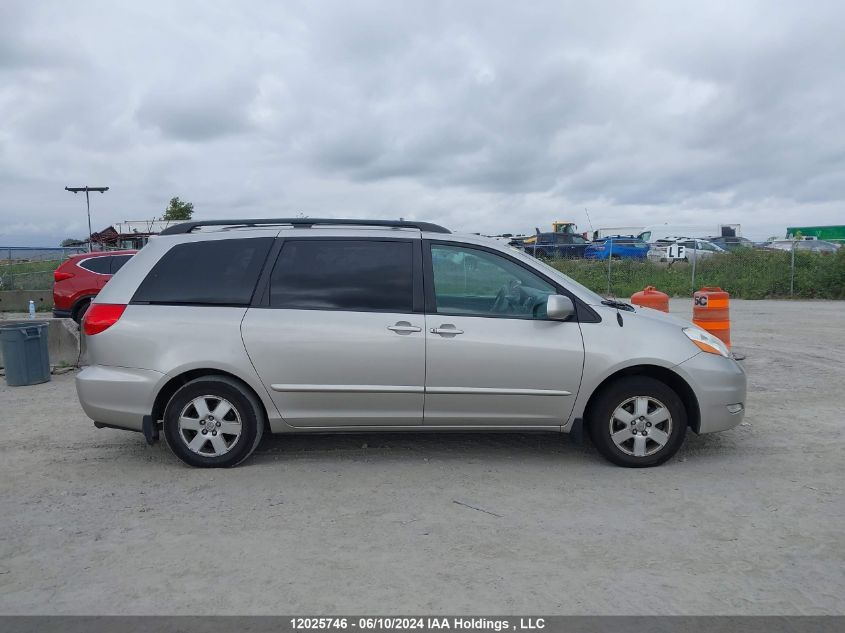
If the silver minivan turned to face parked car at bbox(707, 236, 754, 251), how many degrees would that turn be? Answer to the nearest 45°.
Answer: approximately 45° to its left

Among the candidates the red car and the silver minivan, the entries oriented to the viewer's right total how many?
2

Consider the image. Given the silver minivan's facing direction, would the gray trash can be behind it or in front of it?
behind

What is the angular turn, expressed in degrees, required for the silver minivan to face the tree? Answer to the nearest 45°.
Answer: approximately 90° to its left

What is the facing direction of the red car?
to the viewer's right

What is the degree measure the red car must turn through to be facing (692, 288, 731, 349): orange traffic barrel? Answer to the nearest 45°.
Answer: approximately 45° to its right

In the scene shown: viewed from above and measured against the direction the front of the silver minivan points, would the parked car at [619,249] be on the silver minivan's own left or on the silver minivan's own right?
on the silver minivan's own left

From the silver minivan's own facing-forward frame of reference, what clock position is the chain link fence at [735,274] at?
The chain link fence is roughly at 10 o'clock from the silver minivan.

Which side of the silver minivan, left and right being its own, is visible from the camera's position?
right

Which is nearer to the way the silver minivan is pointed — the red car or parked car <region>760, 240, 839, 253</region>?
the parked car
